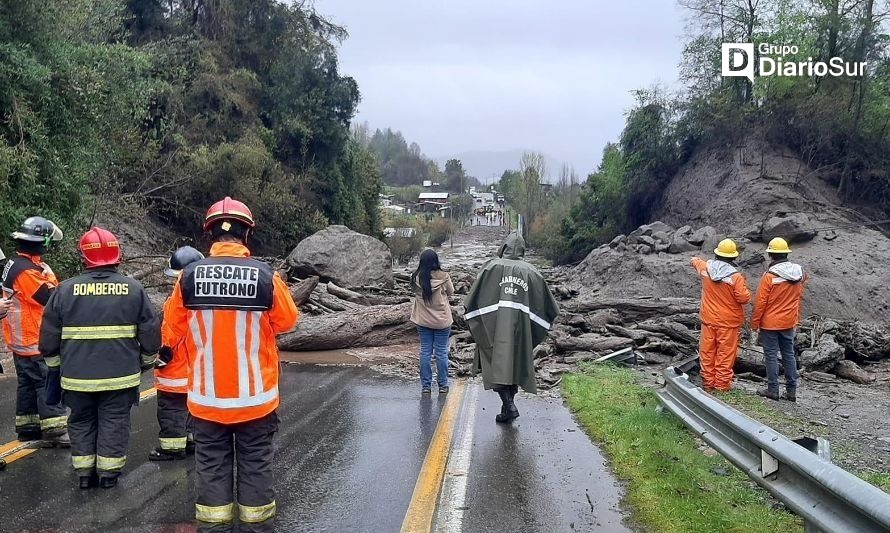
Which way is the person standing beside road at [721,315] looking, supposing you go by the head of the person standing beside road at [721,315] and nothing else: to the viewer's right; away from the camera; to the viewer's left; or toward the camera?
away from the camera

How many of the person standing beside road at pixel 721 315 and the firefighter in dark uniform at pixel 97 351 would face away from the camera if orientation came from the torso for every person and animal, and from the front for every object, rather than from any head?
2

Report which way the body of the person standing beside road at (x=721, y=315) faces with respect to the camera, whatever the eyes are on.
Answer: away from the camera

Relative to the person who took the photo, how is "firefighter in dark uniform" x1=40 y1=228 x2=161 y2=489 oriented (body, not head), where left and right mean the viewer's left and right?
facing away from the viewer

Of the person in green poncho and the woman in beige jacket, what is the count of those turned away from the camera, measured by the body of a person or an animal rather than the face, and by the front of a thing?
2

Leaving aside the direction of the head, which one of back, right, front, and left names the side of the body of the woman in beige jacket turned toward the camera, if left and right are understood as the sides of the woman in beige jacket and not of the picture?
back

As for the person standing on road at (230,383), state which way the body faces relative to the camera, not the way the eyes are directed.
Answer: away from the camera

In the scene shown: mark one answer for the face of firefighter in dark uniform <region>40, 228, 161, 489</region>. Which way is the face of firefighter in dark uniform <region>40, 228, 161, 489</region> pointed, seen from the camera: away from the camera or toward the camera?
away from the camera

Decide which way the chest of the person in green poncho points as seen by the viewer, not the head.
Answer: away from the camera

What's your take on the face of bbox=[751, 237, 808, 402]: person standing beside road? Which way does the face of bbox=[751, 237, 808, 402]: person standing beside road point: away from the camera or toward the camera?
away from the camera

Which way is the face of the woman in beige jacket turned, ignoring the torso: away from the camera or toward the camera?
away from the camera

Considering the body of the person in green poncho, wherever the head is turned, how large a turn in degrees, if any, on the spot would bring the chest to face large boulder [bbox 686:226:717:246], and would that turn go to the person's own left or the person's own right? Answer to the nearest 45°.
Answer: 0° — they already face it
